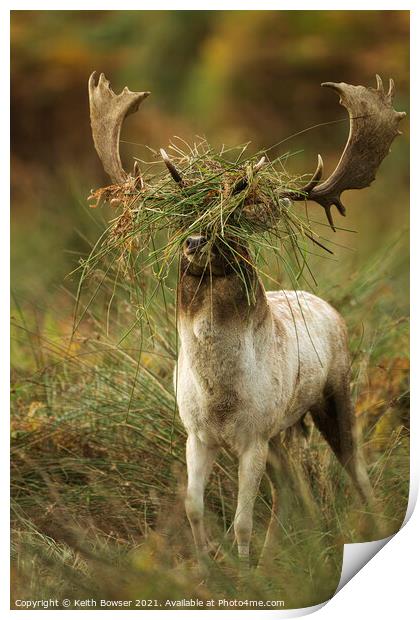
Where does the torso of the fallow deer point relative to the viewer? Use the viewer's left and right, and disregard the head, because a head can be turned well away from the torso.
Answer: facing the viewer and to the left of the viewer
